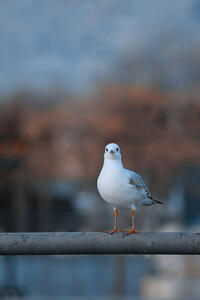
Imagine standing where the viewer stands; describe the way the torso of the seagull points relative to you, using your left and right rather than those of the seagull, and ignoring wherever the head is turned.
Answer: facing the viewer and to the left of the viewer
